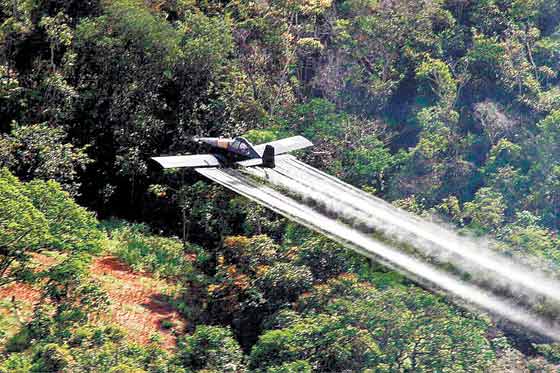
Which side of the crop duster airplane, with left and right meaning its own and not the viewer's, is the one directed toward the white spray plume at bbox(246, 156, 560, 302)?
back

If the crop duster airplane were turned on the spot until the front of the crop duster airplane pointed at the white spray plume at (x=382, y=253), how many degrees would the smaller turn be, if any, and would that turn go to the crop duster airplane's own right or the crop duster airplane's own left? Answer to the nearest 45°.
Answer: approximately 180°

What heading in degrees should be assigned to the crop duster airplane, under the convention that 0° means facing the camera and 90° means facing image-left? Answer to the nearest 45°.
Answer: approximately 135°
